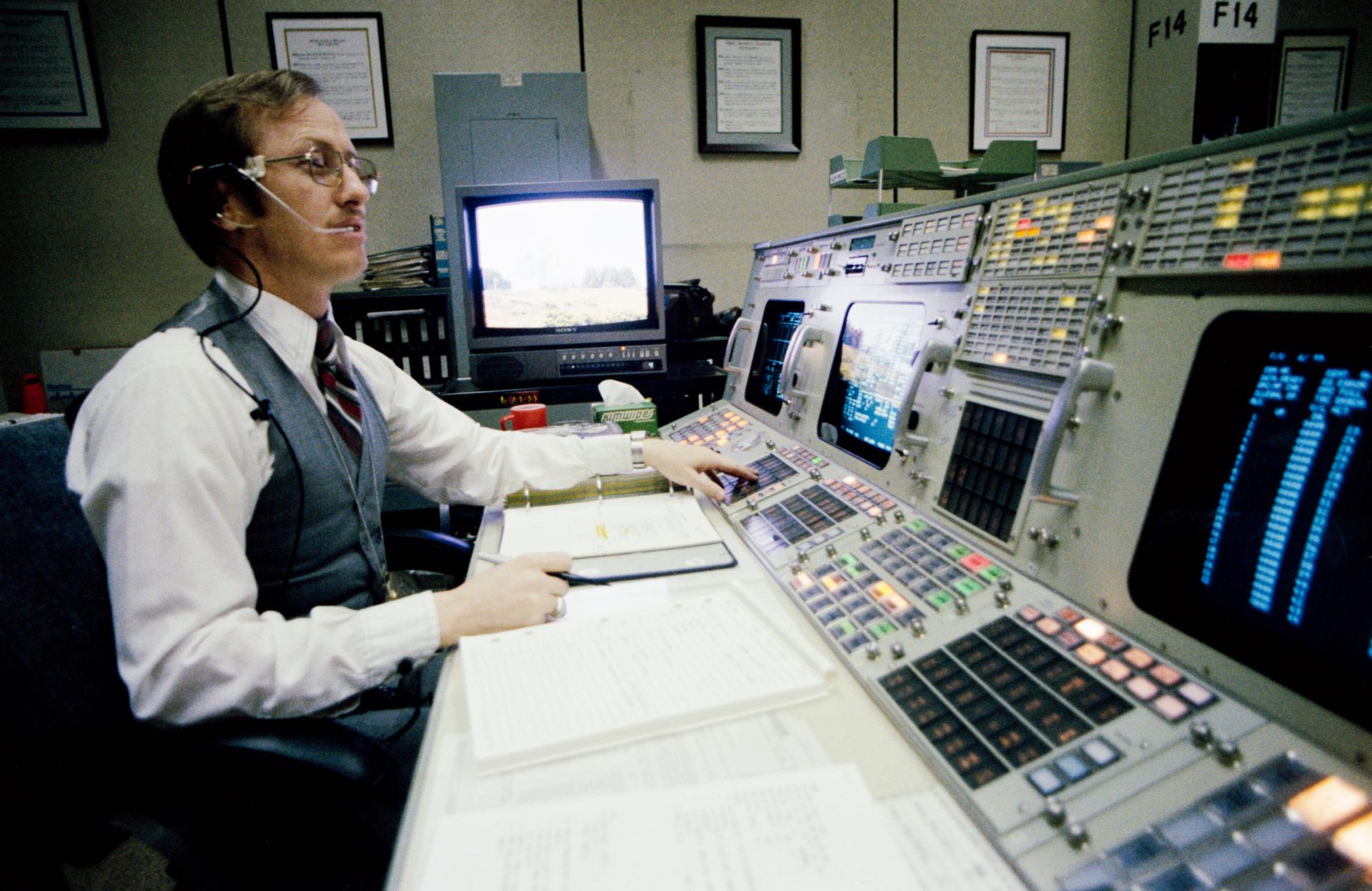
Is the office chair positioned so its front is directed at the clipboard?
yes

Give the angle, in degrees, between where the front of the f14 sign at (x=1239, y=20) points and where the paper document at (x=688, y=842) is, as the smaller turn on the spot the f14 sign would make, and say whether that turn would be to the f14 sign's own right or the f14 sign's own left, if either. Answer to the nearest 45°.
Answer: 0° — it already faces it

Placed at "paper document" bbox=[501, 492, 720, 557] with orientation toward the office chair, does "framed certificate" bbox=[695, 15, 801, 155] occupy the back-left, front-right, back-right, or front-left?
back-right

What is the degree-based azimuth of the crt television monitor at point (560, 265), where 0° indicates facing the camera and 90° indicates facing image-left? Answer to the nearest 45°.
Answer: approximately 0°

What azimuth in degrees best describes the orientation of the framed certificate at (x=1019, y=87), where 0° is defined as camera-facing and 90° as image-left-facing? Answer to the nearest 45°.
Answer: approximately 0°
